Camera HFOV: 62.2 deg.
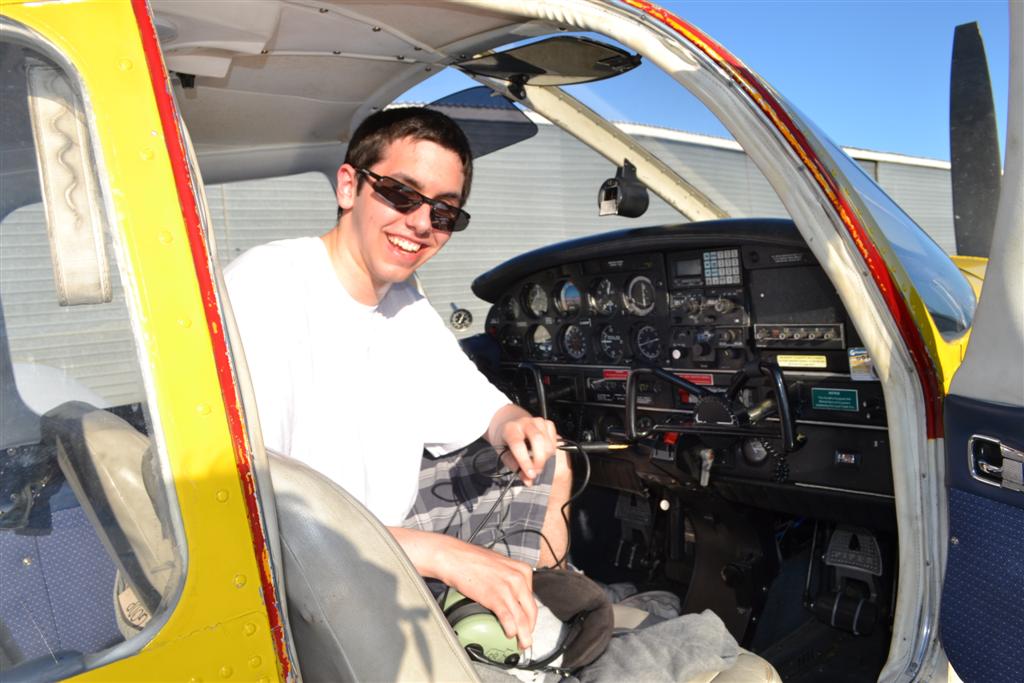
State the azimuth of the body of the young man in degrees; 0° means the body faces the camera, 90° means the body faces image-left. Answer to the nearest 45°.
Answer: approximately 315°
